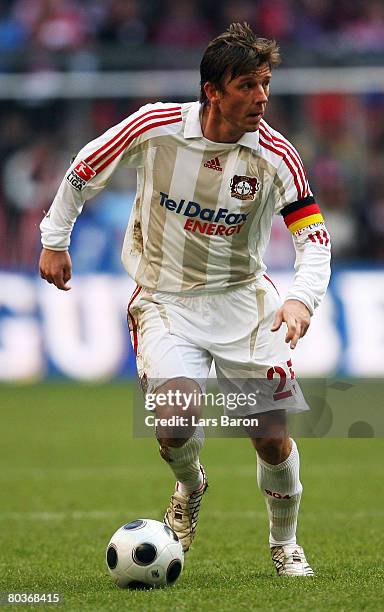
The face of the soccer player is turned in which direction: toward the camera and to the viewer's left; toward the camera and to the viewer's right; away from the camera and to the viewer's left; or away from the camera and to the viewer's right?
toward the camera and to the viewer's right

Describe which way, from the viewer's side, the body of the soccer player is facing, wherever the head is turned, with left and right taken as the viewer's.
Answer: facing the viewer
